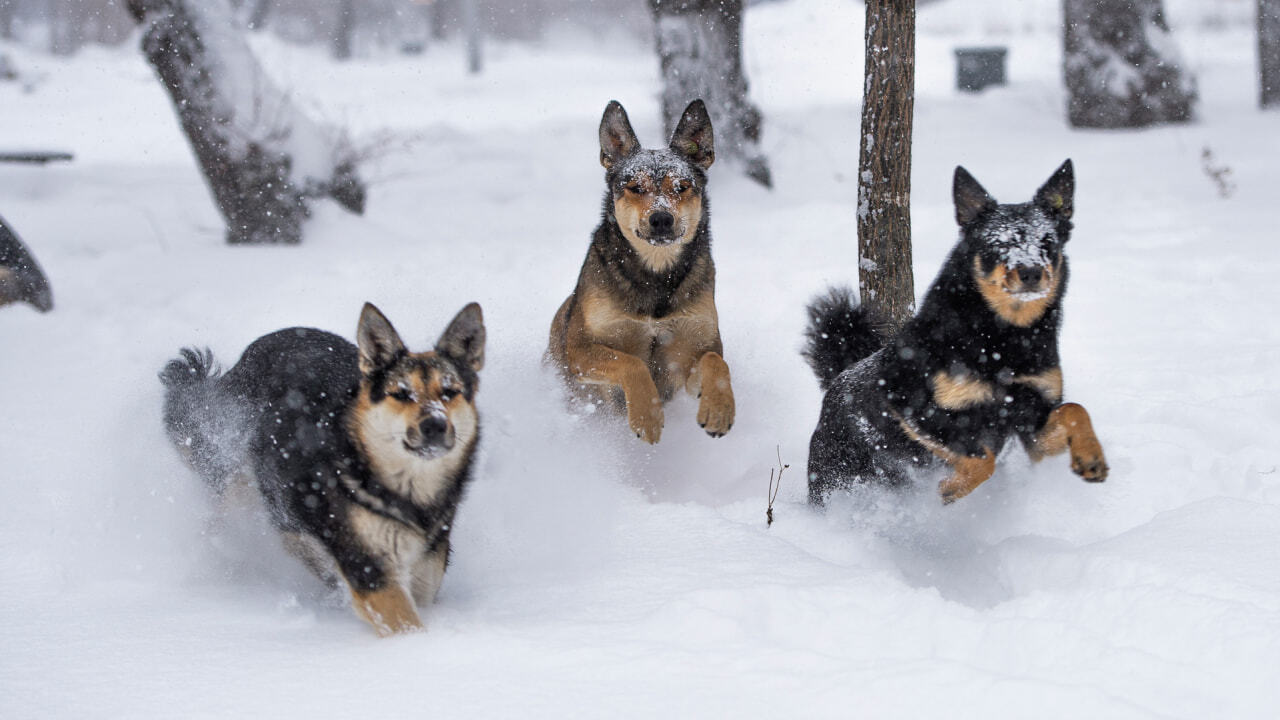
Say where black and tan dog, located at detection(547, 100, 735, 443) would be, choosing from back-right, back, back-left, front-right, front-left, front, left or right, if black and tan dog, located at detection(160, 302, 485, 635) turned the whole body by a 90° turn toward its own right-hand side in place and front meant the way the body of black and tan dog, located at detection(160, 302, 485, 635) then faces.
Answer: back

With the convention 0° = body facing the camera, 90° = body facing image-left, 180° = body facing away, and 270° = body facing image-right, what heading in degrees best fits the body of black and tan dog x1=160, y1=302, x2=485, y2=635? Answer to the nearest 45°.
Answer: approximately 315°

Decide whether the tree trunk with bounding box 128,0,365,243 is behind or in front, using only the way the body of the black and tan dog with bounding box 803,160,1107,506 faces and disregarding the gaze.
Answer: behind

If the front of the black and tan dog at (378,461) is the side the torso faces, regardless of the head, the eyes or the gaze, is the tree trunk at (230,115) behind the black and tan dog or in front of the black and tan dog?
behind

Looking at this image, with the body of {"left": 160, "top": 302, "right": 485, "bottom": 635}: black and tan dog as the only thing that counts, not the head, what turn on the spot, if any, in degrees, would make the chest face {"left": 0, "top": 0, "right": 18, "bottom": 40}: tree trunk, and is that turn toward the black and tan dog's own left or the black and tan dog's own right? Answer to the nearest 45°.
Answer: approximately 135° to the black and tan dog's own left

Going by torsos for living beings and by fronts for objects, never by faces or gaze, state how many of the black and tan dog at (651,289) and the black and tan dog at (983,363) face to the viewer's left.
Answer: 0

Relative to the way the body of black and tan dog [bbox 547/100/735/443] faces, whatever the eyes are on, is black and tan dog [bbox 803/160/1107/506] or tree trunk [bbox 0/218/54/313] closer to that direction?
the black and tan dog

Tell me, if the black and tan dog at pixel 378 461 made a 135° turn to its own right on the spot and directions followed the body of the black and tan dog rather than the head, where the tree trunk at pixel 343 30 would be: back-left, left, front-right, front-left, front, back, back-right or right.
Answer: right

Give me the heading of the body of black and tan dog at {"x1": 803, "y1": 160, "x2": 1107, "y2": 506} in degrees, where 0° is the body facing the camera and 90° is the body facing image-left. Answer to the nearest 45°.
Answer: approximately 315°

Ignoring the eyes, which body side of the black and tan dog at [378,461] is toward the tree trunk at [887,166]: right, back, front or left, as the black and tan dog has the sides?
left
